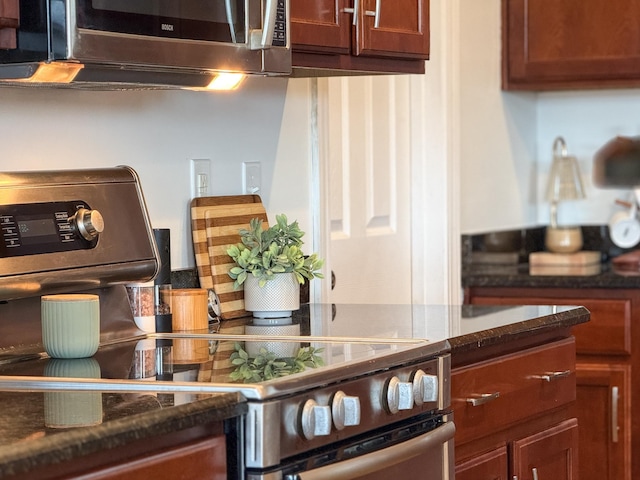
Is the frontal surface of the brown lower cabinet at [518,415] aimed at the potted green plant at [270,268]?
no

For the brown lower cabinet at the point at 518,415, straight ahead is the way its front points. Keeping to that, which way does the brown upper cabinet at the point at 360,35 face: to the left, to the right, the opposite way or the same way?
the same way

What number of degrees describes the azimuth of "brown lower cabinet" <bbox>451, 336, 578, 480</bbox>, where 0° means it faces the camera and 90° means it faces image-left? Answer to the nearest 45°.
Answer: approximately 315°

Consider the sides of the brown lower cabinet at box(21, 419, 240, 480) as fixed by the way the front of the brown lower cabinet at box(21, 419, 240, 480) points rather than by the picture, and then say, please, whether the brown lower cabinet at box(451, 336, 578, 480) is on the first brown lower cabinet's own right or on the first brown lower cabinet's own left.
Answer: on the first brown lower cabinet's own left

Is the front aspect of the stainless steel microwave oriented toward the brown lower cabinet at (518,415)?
no

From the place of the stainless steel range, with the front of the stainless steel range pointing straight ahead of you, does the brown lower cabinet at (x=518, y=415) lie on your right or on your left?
on your left

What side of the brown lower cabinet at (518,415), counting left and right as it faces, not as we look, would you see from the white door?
back

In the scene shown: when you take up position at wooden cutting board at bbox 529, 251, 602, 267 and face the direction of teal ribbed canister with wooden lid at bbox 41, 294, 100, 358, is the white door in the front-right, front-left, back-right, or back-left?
front-right

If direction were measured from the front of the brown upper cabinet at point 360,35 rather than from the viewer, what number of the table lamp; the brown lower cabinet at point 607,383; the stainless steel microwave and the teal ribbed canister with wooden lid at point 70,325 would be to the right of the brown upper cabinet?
2

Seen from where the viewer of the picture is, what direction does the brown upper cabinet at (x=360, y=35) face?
facing the viewer and to the right of the viewer

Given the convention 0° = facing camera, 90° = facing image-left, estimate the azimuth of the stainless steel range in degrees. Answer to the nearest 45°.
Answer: approximately 315°

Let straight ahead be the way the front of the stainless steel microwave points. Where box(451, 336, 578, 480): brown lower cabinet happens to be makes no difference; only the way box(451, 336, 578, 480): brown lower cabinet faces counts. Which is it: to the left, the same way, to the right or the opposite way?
the same way

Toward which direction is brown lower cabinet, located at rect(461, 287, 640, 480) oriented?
toward the camera

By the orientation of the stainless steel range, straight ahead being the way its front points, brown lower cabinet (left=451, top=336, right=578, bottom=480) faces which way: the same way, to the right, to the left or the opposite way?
the same way

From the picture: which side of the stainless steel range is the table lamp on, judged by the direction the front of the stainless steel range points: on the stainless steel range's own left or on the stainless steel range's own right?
on the stainless steel range's own left

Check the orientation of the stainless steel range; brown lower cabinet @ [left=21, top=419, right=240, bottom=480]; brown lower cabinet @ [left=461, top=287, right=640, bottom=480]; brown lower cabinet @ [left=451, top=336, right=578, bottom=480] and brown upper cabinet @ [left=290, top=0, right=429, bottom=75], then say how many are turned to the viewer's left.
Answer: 0

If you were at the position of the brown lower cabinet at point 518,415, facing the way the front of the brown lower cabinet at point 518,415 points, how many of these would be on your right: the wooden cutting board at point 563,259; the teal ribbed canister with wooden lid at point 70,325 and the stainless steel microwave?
2

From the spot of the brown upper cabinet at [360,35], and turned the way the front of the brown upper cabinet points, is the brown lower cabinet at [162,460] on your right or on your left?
on your right

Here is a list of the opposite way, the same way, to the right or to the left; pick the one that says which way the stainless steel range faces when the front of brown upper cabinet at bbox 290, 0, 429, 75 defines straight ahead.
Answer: the same way

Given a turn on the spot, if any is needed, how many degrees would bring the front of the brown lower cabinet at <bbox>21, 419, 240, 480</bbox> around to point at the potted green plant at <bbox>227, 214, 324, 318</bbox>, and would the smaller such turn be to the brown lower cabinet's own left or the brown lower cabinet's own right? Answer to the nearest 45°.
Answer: approximately 135° to the brown lower cabinet's own left
